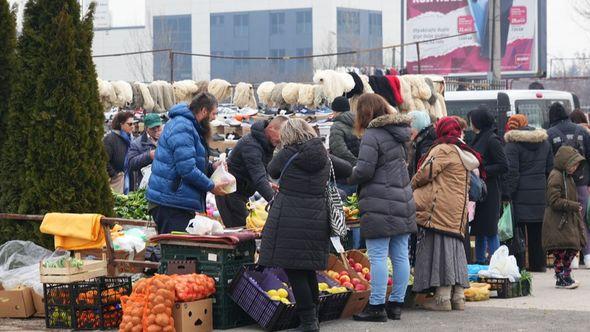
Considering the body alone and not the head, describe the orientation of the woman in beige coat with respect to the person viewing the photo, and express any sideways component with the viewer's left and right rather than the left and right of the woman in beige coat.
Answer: facing away from the viewer and to the left of the viewer

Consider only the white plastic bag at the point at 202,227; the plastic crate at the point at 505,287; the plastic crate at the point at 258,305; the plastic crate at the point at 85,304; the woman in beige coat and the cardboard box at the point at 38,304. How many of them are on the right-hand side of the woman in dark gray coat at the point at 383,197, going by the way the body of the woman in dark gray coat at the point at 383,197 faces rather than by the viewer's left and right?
2

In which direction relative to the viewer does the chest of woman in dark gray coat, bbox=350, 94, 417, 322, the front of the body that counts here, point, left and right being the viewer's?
facing away from the viewer and to the left of the viewer

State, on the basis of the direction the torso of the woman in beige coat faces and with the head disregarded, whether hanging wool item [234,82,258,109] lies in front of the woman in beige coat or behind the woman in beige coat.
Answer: in front

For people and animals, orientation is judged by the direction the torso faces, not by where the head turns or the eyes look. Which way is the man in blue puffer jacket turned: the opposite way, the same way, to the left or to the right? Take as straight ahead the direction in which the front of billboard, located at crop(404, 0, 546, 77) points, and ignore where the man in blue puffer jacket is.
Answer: to the left

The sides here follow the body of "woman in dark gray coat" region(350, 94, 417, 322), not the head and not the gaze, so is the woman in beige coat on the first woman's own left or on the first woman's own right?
on the first woman's own right

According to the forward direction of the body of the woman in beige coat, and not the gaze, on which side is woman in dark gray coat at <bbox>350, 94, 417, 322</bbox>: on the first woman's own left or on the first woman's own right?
on the first woman's own left

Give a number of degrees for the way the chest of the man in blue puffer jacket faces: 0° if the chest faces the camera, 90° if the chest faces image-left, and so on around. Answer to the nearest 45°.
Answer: approximately 270°

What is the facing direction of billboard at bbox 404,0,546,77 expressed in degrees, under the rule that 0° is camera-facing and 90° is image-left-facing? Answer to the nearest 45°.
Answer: approximately 0°

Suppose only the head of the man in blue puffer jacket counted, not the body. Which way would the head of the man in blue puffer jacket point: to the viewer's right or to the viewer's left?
to the viewer's right

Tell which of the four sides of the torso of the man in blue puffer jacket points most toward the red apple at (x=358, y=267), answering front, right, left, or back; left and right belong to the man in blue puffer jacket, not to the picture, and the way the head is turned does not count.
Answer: front

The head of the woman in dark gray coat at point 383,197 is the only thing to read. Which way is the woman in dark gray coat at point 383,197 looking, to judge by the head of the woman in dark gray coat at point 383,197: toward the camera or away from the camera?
away from the camera
